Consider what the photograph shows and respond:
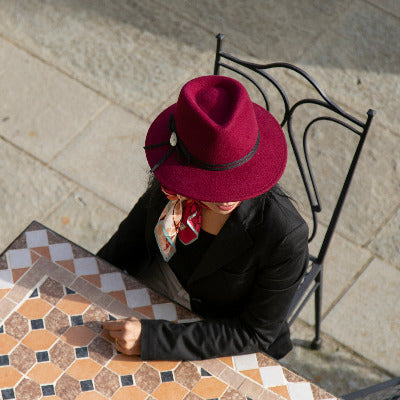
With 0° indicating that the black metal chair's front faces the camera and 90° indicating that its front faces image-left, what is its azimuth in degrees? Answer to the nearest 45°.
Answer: approximately 45°

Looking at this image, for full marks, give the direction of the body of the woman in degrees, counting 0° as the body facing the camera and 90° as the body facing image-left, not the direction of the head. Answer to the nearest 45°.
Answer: approximately 45°

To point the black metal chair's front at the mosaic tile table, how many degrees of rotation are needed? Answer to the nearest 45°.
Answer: approximately 45° to its left
